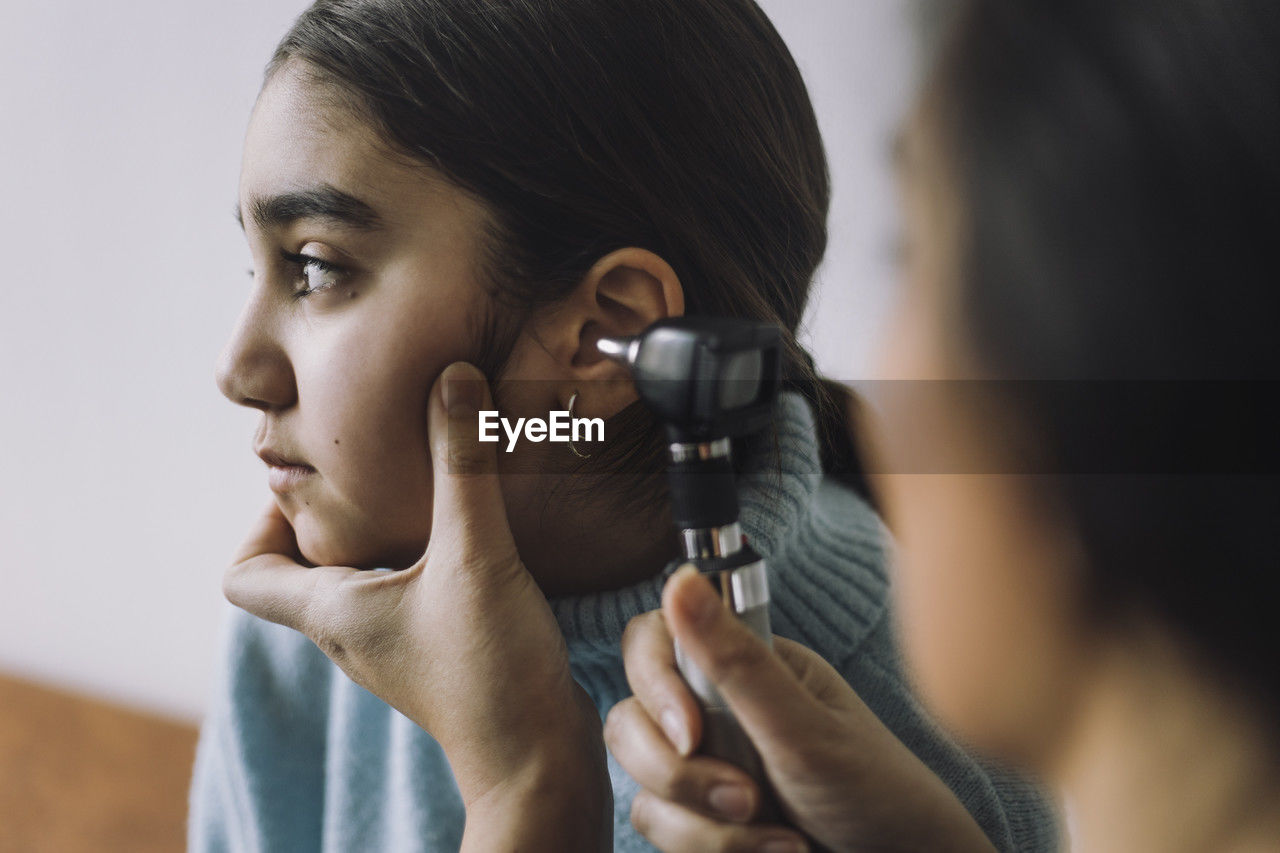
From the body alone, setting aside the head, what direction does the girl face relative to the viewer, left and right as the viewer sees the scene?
facing to the left of the viewer

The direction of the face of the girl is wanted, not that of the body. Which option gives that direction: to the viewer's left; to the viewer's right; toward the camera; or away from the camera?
to the viewer's left
